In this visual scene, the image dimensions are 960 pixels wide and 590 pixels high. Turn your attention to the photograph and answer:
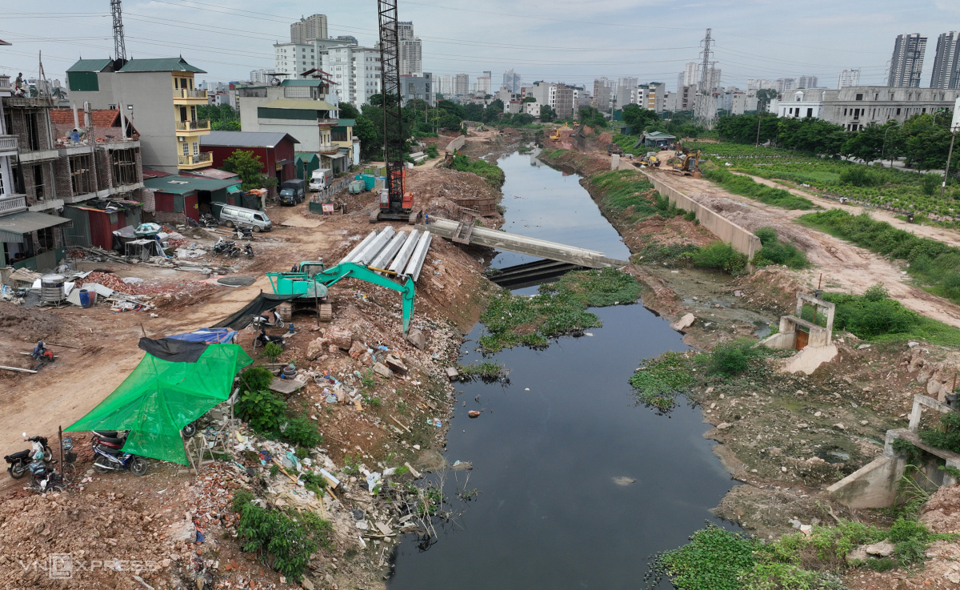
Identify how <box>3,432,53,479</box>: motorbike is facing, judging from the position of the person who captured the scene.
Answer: facing away from the viewer and to the right of the viewer

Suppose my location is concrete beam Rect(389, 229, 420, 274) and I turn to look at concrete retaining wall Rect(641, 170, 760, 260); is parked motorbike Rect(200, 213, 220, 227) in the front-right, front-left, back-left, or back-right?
back-left

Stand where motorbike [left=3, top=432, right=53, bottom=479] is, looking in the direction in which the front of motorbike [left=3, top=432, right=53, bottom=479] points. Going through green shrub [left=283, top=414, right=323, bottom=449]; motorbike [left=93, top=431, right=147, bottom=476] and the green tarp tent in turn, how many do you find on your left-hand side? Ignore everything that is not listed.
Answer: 0

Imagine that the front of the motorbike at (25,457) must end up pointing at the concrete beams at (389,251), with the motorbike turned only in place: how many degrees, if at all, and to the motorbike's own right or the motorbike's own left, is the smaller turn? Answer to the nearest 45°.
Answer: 0° — it already faces it

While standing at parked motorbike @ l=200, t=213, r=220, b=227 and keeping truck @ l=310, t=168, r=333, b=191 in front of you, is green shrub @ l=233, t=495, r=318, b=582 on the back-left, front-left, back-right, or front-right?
back-right

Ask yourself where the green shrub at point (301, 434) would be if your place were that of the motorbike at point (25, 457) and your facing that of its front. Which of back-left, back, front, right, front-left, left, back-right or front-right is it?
front-right

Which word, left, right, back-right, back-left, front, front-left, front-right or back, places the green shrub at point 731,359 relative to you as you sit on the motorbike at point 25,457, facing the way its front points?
front-right

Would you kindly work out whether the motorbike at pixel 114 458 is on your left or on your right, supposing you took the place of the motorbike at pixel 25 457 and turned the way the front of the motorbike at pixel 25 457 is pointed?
on your right
